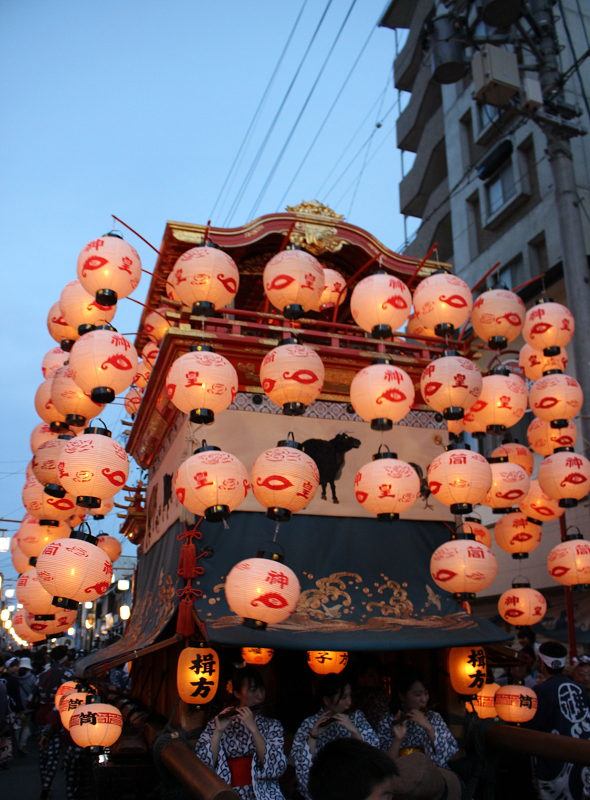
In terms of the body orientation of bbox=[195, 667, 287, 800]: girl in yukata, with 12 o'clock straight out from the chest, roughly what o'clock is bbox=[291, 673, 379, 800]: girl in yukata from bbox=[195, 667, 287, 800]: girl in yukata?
bbox=[291, 673, 379, 800]: girl in yukata is roughly at 9 o'clock from bbox=[195, 667, 287, 800]: girl in yukata.

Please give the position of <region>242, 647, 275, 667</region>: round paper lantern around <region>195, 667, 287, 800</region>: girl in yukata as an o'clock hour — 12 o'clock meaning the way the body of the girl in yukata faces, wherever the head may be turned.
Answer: The round paper lantern is roughly at 6 o'clock from the girl in yukata.

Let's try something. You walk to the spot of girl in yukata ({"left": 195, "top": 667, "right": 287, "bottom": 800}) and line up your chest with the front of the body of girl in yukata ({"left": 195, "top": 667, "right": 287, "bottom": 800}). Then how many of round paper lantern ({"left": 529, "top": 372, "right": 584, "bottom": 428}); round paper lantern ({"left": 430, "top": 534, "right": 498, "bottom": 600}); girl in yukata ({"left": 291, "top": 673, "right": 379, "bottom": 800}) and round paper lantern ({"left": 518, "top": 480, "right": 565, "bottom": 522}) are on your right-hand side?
0

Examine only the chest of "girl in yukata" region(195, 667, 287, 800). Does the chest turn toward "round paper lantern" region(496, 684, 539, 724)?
no

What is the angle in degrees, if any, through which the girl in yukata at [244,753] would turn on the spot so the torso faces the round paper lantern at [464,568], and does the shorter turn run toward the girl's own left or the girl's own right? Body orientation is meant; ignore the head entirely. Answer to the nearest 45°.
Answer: approximately 90° to the girl's own left

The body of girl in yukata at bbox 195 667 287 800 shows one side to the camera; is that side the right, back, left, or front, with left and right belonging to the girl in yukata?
front

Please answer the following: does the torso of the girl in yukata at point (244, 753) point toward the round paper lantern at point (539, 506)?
no

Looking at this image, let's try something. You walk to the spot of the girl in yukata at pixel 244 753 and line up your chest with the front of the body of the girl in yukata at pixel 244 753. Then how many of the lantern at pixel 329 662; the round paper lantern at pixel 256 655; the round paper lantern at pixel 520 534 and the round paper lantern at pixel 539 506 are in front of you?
0

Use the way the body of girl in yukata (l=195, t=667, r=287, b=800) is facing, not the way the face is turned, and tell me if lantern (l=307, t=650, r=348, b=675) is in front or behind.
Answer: behind

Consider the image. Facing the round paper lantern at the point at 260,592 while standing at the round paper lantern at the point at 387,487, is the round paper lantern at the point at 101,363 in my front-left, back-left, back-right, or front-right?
front-right
